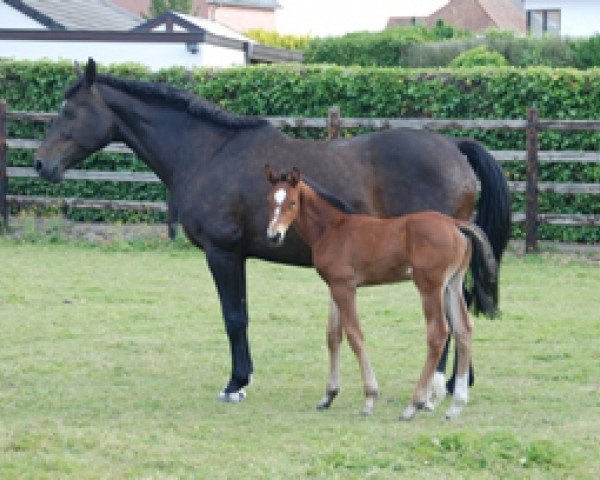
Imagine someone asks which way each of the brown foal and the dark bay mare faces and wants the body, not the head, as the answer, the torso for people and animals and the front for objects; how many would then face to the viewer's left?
2

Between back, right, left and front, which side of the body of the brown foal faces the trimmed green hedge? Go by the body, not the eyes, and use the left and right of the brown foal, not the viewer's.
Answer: right

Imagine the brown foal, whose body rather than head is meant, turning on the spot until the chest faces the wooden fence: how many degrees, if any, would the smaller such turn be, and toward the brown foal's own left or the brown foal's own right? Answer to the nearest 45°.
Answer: approximately 90° to the brown foal's own right

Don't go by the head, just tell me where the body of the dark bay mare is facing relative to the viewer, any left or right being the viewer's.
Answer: facing to the left of the viewer

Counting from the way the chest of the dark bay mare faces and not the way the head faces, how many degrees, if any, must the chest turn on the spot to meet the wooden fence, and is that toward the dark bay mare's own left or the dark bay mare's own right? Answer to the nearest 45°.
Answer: approximately 135° to the dark bay mare's own right

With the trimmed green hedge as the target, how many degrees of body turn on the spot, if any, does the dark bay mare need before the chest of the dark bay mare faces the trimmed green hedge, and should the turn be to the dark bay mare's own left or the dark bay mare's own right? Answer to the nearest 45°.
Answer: approximately 90° to the dark bay mare's own right

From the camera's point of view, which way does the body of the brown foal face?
to the viewer's left

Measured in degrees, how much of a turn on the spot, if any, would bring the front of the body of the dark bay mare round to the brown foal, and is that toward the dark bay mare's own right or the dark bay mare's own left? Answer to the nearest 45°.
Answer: approximately 135° to the dark bay mare's own left

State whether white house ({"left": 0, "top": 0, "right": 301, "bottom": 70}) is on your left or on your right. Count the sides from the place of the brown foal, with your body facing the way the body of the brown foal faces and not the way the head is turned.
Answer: on your right
